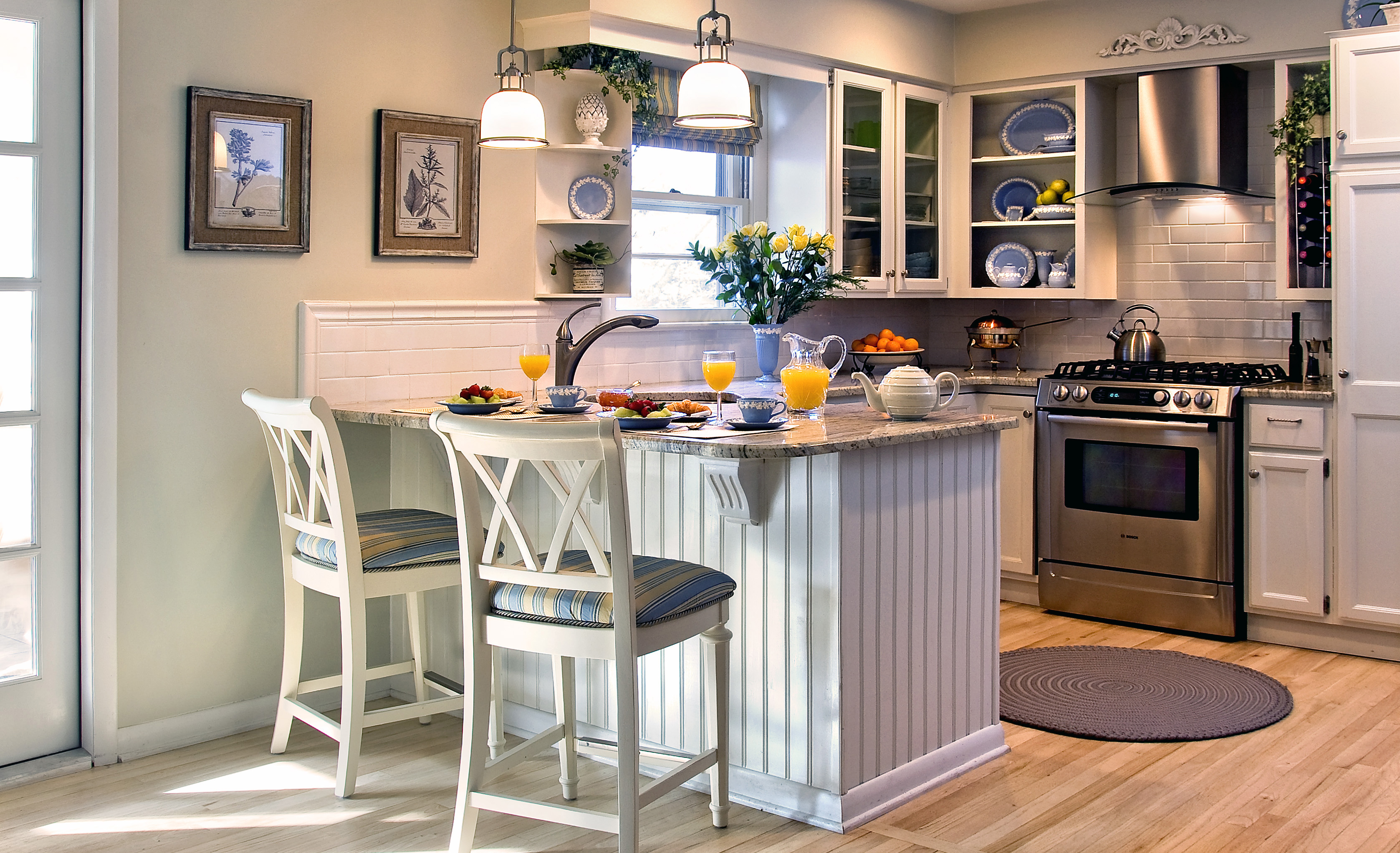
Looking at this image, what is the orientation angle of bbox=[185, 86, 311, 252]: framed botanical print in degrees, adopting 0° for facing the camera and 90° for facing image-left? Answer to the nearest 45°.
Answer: approximately 315°

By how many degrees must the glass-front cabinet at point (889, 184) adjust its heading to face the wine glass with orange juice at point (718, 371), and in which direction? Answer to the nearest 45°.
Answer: approximately 45° to its right

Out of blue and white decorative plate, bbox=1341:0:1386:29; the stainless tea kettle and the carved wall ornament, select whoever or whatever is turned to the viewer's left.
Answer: the stainless tea kettle

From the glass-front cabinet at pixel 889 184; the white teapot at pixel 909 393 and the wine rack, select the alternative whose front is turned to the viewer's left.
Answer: the white teapot

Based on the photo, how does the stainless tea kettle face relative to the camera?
to the viewer's left

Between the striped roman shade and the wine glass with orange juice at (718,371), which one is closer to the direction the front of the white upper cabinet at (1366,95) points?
the wine glass with orange juice

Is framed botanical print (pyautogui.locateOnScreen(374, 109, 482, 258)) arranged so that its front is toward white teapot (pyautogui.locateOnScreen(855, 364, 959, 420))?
yes

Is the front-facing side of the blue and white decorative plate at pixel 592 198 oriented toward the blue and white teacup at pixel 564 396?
yes
